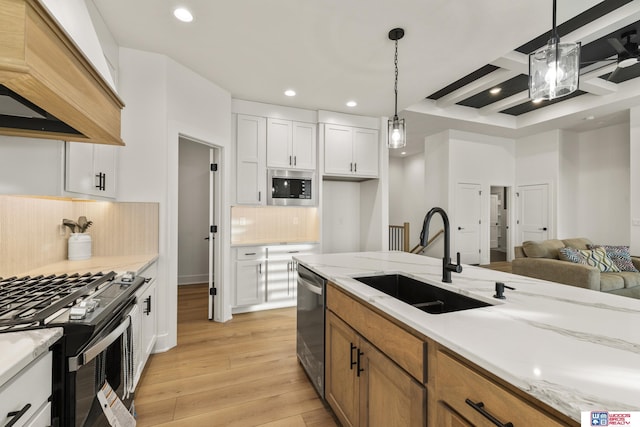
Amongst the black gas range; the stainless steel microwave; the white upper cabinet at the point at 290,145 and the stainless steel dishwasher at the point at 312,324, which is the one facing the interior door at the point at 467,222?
the black gas range

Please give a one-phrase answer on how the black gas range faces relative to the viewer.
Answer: facing to the right of the viewer

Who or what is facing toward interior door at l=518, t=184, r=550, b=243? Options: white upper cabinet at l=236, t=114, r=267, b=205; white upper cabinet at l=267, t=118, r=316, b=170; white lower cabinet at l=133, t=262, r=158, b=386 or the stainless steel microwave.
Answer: the white lower cabinet

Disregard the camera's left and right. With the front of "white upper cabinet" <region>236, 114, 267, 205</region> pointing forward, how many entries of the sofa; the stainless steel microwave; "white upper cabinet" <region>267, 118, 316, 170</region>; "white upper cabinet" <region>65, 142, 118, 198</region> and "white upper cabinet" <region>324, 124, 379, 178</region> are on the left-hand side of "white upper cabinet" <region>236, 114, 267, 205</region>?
4

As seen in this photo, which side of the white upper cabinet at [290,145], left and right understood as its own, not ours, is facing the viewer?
front

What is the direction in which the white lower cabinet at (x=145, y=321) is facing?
to the viewer's right

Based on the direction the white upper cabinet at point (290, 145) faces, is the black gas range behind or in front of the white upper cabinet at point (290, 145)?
in front

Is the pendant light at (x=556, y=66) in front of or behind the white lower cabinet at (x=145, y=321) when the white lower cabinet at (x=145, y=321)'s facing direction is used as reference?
in front

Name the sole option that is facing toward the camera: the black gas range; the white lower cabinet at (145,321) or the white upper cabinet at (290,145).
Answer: the white upper cabinet

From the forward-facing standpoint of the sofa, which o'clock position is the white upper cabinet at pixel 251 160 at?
The white upper cabinet is roughly at 3 o'clock from the sofa.

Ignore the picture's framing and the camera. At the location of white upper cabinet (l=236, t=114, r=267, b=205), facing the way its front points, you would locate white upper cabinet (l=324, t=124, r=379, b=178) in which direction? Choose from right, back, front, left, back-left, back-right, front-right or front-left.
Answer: left

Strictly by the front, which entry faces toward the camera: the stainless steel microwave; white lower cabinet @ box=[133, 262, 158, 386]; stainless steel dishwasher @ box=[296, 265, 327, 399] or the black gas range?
the stainless steel microwave

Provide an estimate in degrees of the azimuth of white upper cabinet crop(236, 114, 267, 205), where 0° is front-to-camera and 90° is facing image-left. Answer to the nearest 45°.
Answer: approximately 0°

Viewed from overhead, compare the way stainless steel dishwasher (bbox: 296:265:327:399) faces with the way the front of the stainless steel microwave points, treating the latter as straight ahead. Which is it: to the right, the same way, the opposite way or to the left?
to the right

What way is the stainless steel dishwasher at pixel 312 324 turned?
to the viewer's left

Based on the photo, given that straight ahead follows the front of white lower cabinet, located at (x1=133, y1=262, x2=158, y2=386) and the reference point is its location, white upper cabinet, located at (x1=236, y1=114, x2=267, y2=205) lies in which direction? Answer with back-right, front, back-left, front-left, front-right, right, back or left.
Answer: front-left

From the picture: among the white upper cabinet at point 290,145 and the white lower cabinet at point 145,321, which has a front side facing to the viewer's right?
the white lower cabinet
